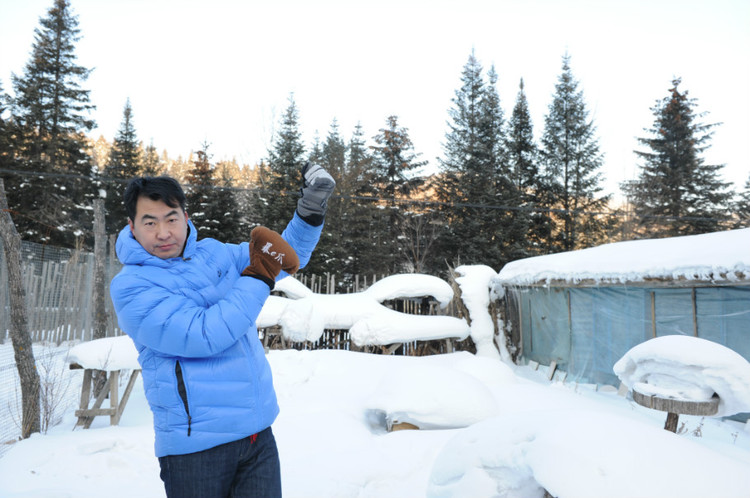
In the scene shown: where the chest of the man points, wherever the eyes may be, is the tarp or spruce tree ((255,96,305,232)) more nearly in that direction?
the tarp

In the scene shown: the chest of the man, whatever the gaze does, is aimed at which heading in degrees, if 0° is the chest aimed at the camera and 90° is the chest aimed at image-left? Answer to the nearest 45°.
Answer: approximately 315°

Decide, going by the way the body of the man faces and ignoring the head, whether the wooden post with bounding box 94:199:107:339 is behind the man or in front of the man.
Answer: behind

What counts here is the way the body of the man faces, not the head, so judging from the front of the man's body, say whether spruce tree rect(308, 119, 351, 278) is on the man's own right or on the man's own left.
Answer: on the man's own left

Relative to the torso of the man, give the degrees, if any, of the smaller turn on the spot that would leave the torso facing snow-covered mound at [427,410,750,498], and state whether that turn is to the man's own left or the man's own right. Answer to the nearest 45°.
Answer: approximately 45° to the man's own left

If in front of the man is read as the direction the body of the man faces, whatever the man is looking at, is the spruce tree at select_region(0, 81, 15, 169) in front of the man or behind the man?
behind

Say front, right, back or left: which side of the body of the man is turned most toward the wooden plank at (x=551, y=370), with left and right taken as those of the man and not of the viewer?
left

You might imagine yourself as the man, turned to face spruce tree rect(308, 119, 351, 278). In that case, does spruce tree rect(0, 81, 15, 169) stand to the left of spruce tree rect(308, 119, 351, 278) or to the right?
left

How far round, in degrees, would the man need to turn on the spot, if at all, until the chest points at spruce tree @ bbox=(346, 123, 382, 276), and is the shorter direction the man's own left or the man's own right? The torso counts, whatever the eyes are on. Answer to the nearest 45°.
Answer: approximately 135° to the man's own left

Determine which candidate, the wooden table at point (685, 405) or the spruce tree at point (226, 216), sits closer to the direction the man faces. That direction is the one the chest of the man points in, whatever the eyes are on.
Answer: the wooden table
